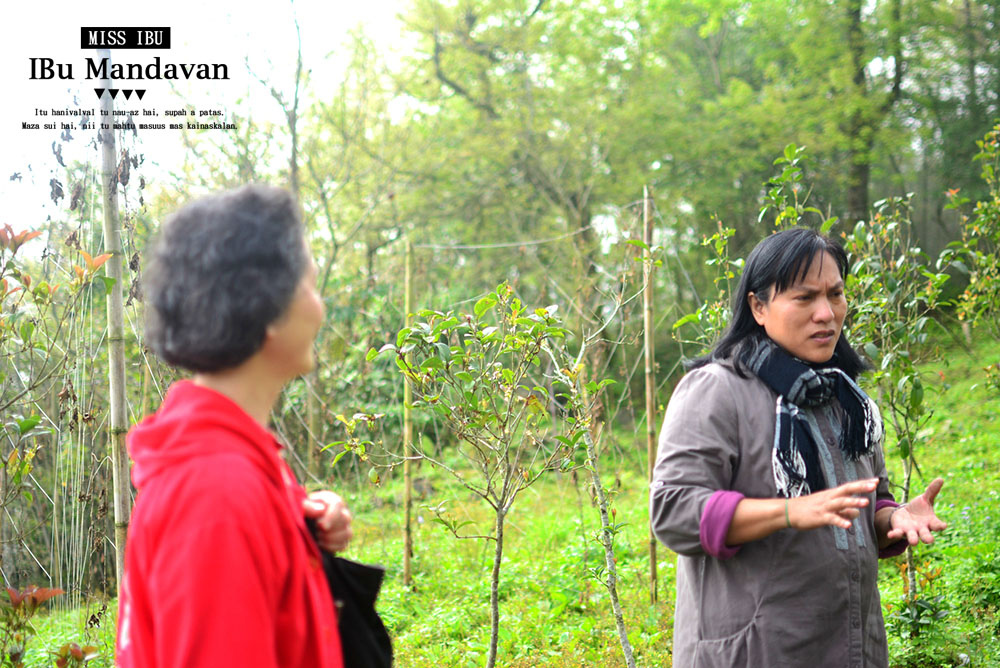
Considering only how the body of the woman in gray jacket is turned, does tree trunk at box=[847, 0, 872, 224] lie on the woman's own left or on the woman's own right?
on the woman's own left

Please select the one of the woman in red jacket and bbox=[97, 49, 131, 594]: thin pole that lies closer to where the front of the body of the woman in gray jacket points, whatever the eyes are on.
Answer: the woman in red jacket

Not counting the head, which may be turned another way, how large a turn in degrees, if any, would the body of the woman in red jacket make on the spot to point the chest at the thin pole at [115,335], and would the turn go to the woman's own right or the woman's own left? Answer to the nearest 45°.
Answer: approximately 90° to the woman's own left

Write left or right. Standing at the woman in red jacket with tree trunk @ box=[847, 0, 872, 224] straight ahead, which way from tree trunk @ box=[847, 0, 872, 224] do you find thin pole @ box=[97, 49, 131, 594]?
left

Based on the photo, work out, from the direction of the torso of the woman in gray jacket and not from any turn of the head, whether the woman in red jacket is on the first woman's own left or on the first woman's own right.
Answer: on the first woman's own right

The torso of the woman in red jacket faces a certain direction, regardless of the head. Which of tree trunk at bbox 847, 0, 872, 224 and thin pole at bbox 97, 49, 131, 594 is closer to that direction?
the tree trunk

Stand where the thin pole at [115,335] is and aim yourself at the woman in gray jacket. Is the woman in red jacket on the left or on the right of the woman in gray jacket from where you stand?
right

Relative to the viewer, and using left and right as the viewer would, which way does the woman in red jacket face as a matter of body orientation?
facing to the right of the viewer

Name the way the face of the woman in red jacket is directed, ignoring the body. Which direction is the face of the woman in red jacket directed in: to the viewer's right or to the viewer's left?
to the viewer's right
